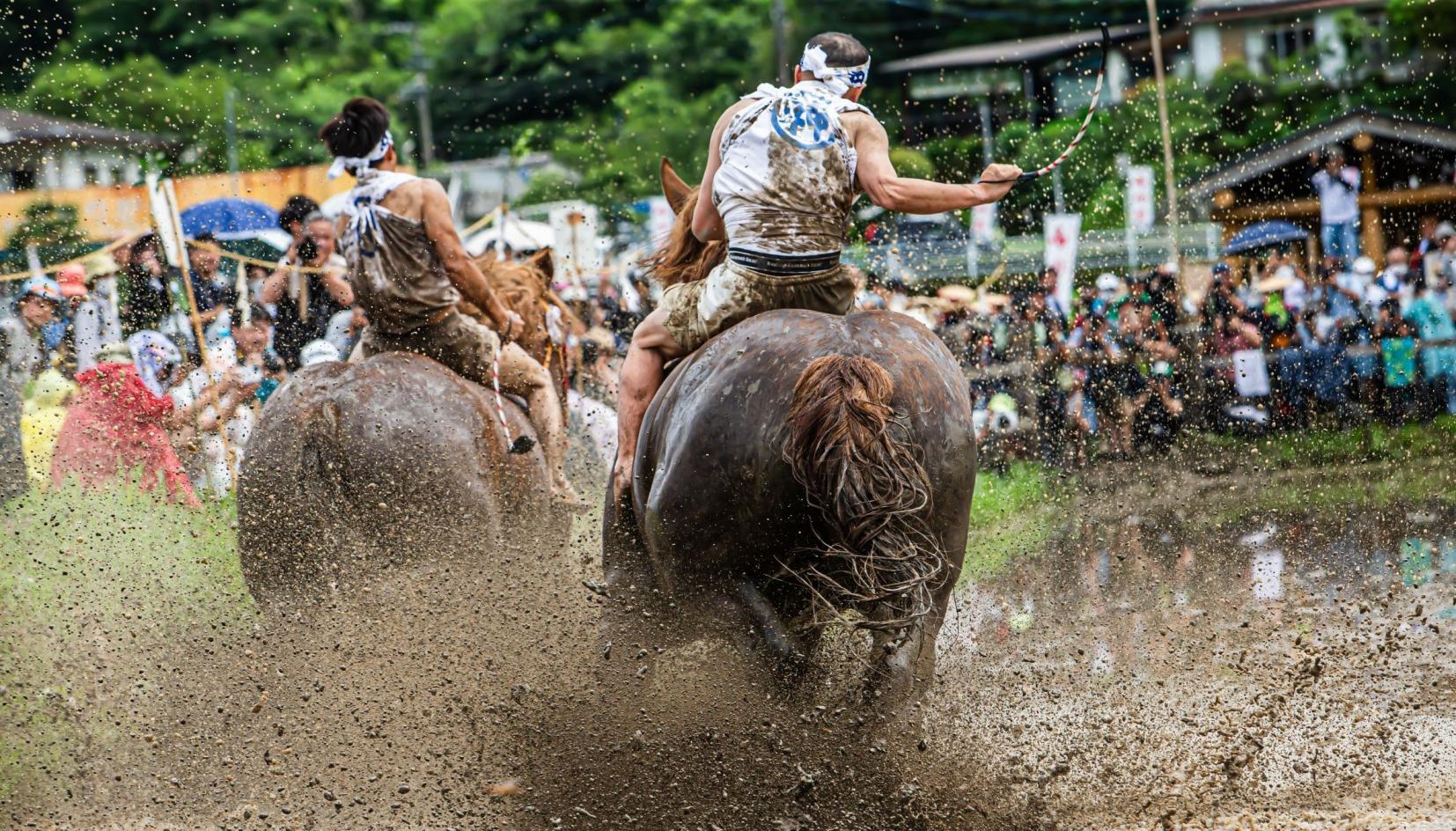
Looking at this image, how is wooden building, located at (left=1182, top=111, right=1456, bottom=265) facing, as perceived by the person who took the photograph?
facing the viewer and to the left of the viewer

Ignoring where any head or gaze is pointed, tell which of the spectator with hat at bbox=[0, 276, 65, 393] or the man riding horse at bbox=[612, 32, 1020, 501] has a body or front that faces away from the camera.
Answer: the man riding horse

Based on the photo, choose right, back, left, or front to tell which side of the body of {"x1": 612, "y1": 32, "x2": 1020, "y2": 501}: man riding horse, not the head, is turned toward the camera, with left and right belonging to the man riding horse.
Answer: back

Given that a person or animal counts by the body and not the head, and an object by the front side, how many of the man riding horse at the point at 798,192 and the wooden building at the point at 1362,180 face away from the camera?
1

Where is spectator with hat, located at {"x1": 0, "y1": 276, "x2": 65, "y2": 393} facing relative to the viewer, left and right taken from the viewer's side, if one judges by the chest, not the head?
facing the viewer and to the right of the viewer

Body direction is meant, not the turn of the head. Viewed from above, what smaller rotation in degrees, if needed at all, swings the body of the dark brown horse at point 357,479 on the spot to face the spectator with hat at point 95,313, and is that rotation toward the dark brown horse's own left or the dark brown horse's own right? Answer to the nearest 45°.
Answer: approximately 45° to the dark brown horse's own left

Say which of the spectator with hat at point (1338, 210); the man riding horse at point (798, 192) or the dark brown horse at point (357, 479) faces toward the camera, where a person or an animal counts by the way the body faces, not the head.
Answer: the spectator with hat

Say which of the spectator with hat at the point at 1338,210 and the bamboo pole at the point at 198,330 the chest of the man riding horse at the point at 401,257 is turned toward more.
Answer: the spectator with hat

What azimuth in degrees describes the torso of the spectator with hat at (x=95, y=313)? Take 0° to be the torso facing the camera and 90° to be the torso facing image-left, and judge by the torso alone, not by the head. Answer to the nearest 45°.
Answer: approximately 315°

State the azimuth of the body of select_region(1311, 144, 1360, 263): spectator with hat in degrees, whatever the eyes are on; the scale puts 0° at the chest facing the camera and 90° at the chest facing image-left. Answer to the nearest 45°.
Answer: approximately 0°
